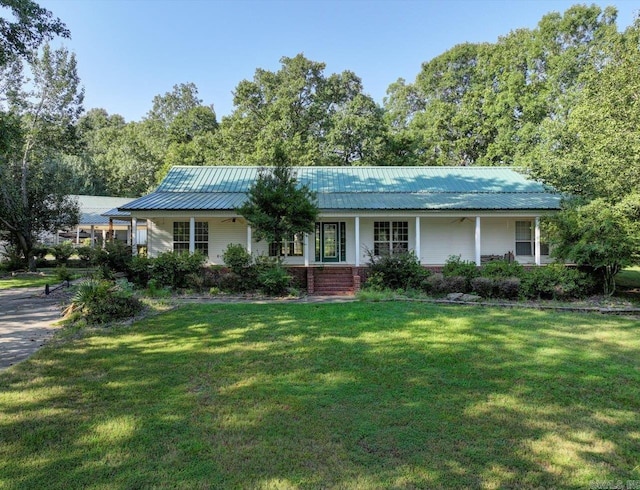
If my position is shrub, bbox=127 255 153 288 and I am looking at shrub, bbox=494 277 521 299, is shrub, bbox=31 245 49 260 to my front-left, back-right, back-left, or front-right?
back-left

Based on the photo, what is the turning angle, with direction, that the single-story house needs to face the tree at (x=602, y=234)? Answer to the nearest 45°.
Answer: approximately 45° to its left

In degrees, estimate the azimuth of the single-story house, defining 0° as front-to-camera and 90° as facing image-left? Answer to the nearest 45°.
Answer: approximately 0°

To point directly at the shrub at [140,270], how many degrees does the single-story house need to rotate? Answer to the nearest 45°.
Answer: approximately 45° to its right

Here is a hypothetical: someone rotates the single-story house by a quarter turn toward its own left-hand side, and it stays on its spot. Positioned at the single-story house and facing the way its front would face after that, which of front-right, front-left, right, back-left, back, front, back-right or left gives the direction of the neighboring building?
back-left

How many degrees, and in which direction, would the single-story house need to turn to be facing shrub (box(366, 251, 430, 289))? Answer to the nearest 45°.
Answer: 0° — it already faces it

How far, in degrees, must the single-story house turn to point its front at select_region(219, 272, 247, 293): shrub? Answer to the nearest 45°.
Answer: approximately 45° to its right
